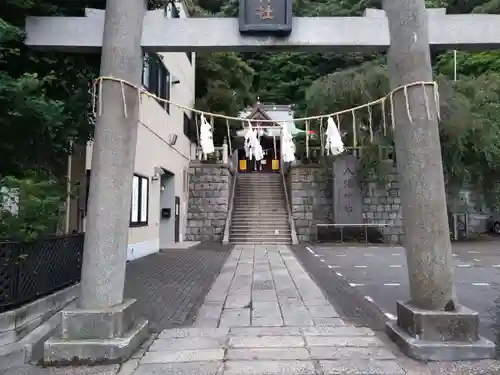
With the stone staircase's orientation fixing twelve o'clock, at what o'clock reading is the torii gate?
The torii gate is roughly at 12 o'clock from the stone staircase.

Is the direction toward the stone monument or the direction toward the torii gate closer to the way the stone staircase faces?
the torii gate

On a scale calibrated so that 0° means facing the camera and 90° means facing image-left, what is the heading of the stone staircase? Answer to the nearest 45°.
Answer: approximately 0°

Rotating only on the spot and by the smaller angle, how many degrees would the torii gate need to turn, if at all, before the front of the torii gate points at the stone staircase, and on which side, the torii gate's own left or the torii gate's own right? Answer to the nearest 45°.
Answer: approximately 180°

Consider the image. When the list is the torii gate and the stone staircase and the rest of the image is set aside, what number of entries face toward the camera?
2

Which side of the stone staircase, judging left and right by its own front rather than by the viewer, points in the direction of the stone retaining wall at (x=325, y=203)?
left

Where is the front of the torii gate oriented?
toward the camera
